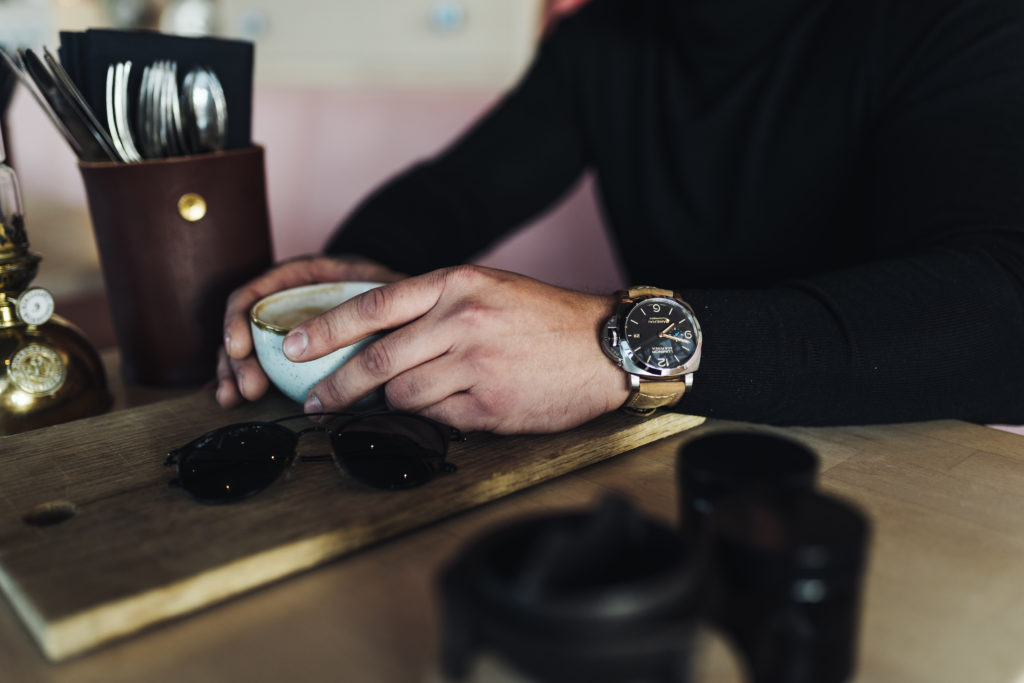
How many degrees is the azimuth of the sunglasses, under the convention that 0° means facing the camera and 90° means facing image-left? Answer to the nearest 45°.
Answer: approximately 0°
